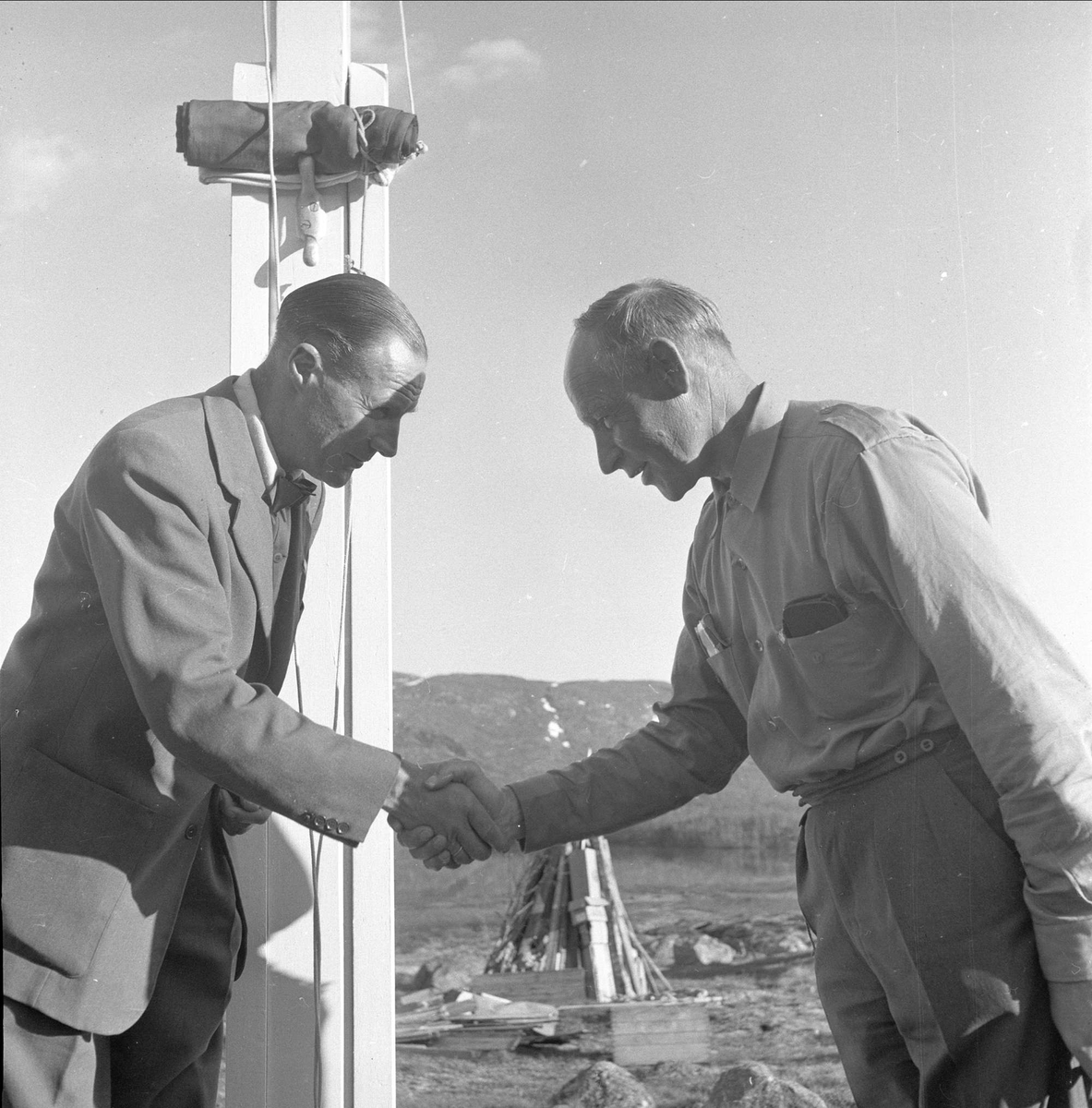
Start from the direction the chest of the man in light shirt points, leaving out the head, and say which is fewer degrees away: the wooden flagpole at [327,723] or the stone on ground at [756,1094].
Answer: the wooden flagpole

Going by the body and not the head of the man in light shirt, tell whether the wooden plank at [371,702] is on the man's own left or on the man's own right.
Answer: on the man's own right

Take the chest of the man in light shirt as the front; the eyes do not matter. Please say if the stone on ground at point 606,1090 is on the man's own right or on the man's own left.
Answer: on the man's own right

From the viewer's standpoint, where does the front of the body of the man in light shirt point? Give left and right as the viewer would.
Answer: facing the viewer and to the left of the viewer

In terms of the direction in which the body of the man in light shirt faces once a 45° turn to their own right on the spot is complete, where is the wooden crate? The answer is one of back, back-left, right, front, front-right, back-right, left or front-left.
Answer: right

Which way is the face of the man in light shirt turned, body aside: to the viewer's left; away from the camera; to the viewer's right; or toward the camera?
to the viewer's left

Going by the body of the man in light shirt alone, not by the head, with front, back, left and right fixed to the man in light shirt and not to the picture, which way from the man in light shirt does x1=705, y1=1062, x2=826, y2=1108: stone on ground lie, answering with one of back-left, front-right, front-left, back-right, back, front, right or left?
back-right

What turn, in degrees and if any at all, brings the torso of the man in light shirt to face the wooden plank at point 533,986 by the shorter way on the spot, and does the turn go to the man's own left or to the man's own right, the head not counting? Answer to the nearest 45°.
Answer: approximately 135° to the man's own right
